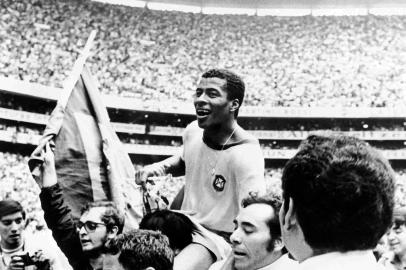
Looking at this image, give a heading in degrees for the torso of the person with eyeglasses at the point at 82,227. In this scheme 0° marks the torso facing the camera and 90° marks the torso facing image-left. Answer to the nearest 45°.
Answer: approximately 45°

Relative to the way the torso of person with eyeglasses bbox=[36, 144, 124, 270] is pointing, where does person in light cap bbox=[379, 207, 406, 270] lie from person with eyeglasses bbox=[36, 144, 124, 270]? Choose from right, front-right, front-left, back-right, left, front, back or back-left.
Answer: back-left

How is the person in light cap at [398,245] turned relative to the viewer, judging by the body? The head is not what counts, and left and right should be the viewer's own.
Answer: facing the viewer and to the left of the viewer

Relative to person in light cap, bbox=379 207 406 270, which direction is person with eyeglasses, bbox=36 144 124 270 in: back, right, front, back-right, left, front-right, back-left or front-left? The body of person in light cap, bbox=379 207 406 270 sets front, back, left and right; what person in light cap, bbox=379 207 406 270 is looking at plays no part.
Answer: front

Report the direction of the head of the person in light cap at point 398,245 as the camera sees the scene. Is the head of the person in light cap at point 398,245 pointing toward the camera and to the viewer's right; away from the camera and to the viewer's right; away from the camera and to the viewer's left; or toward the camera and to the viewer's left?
toward the camera and to the viewer's left

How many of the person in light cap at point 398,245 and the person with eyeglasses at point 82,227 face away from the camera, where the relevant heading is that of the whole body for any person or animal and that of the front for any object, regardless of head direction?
0
